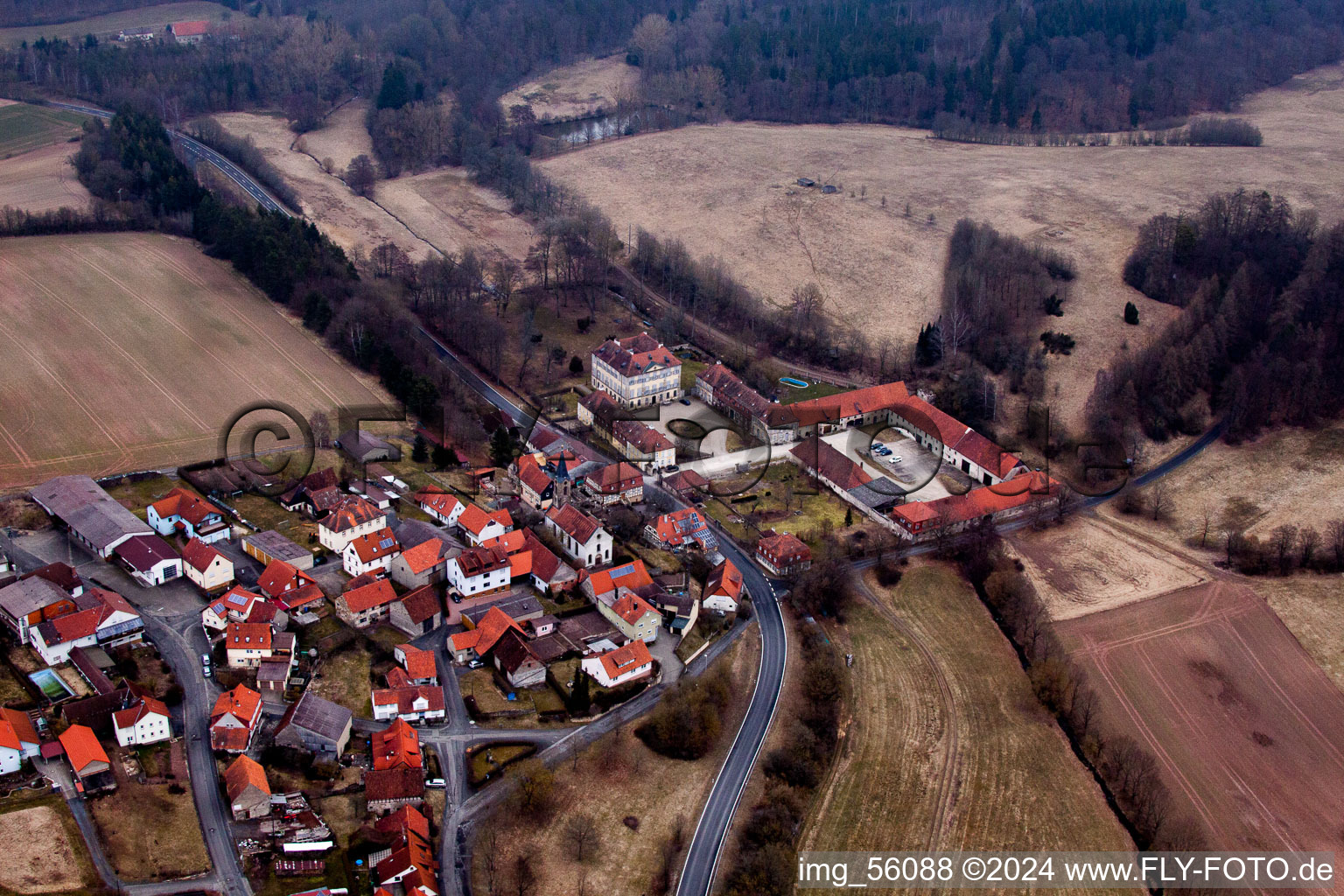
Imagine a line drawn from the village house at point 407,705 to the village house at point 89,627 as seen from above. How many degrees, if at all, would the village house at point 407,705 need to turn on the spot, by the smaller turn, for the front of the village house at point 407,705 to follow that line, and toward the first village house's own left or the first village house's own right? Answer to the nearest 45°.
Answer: approximately 90° to the first village house's own right

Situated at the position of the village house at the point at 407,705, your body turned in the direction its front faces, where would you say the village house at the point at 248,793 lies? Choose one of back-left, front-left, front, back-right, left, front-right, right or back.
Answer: front-right

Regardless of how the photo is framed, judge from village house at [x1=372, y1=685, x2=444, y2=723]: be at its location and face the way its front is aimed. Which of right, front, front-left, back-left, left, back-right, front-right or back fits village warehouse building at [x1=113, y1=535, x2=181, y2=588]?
back-right

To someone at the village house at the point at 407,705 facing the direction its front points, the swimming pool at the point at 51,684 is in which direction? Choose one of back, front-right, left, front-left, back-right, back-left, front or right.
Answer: right

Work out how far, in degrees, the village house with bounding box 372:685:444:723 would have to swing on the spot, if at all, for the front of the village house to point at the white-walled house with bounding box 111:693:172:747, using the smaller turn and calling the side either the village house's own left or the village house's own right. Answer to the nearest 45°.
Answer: approximately 90° to the village house's own right

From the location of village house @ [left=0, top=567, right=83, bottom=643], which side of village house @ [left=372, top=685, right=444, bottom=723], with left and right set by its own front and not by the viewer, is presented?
right

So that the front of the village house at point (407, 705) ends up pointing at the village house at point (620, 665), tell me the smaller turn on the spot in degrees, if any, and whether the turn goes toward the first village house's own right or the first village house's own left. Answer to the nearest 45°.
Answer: approximately 90° to the first village house's own left

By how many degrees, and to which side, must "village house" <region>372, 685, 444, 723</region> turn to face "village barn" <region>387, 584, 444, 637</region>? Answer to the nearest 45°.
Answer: approximately 180°

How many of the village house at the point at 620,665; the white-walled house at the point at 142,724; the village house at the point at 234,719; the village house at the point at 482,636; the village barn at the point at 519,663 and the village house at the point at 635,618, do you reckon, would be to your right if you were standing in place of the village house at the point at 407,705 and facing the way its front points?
2

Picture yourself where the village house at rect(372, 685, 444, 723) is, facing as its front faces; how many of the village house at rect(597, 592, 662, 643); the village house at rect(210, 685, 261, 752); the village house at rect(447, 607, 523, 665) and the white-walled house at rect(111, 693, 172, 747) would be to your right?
2

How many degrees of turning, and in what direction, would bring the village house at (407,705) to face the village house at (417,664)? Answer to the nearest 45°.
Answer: approximately 180°

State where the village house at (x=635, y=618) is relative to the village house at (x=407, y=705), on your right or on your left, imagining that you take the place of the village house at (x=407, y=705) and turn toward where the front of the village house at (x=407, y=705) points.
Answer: on your left

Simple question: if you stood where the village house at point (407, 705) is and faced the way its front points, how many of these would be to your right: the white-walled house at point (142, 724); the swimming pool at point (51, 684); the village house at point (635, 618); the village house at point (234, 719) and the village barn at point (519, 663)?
3

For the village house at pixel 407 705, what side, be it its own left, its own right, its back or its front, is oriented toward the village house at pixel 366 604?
back

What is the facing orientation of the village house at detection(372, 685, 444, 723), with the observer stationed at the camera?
facing the viewer

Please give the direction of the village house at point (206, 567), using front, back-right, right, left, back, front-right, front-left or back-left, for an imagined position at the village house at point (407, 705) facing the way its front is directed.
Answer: back-right

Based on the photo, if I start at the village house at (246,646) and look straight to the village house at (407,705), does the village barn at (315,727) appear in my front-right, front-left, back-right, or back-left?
front-right
